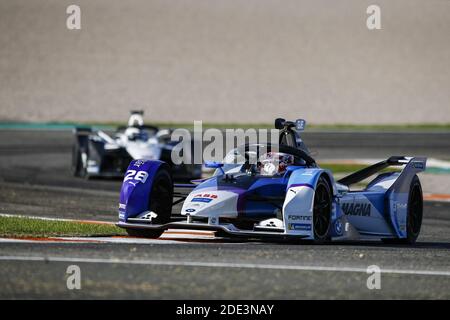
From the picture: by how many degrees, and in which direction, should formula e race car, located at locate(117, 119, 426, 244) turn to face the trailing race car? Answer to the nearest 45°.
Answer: approximately 135° to its right

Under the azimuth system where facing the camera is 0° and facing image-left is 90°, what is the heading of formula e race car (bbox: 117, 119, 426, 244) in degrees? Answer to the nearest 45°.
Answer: approximately 45°
